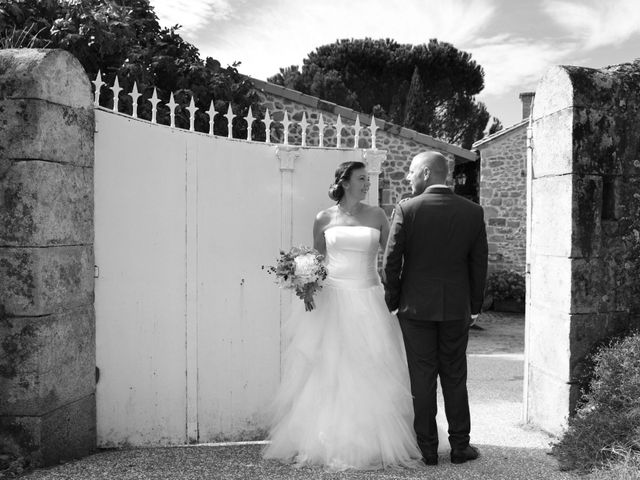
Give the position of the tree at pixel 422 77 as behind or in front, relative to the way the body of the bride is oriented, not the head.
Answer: behind

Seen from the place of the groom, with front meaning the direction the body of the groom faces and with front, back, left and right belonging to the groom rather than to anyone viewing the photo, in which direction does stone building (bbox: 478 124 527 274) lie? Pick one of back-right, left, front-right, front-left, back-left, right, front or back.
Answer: front

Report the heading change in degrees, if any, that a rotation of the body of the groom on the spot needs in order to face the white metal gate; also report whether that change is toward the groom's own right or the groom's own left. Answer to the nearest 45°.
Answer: approximately 90° to the groom's own left

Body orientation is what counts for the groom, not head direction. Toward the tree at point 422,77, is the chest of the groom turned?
yes

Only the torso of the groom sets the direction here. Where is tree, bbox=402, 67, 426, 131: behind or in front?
in front

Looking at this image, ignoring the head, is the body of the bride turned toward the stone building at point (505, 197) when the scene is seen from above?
no

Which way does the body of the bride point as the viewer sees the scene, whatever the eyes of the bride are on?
toward the camera

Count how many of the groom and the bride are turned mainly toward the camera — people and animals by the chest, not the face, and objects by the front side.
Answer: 1

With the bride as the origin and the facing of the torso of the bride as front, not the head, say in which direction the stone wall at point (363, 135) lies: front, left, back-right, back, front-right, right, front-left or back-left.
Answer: back

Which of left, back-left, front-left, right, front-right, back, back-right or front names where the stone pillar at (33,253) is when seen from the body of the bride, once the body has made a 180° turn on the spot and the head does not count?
left

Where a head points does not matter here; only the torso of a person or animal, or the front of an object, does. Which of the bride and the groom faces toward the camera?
the bride

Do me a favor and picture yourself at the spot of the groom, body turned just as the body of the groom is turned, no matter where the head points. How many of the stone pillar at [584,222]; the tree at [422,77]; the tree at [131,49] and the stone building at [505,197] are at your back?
0

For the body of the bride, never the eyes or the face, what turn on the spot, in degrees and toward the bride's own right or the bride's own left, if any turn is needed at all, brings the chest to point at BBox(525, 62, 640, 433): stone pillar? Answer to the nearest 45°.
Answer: approximately 90° to the bride's own left

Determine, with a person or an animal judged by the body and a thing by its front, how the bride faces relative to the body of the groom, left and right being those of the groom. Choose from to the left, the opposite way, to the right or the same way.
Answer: the opposite way

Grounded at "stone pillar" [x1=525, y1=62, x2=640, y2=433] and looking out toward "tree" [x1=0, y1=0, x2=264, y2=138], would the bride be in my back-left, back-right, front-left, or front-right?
front-left

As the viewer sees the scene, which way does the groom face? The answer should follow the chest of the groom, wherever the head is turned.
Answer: away from the camera
